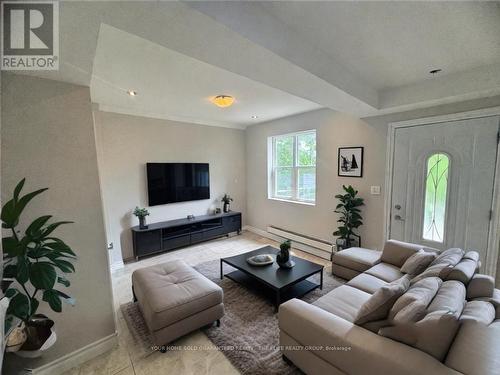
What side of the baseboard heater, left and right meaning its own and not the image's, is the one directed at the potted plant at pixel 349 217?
left

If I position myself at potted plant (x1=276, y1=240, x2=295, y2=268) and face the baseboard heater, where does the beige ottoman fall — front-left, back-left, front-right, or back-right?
back-left

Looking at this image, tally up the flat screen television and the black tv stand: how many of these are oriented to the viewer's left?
0

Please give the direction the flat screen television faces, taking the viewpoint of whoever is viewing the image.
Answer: facing the viewer and to the right of the viewer

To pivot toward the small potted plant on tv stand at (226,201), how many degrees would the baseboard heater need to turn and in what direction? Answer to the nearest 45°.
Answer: approximately 45° to its right

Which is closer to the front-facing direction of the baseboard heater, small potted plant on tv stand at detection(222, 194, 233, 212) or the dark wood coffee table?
the dark wood coffee table

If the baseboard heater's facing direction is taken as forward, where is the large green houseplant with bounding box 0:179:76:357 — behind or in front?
in front

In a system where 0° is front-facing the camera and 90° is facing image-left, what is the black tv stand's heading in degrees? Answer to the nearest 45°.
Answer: approximately 315°

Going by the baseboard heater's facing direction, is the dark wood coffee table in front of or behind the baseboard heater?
in front

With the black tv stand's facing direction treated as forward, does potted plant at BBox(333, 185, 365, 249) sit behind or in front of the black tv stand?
in front

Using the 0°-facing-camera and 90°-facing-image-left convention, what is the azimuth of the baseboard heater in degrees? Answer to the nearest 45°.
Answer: approximately 45°
